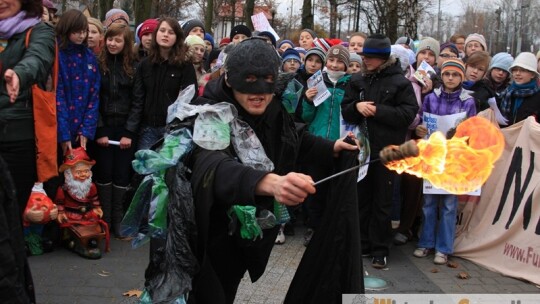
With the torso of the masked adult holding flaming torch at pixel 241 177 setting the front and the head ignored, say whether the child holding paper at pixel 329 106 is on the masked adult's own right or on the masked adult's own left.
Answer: on the masked adult's own left

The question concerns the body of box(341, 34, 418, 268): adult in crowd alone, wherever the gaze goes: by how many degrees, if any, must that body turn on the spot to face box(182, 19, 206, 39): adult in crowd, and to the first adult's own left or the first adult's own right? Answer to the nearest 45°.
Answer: approximately 90° to the first adult's own right

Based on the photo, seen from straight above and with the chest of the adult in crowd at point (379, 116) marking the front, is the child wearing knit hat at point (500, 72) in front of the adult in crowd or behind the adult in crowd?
behind

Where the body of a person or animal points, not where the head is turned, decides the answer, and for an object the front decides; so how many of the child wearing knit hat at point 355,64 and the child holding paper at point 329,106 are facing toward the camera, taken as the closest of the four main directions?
2

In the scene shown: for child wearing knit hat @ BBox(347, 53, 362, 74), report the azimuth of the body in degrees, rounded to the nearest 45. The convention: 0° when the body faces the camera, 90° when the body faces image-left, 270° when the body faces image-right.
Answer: approximately 0°

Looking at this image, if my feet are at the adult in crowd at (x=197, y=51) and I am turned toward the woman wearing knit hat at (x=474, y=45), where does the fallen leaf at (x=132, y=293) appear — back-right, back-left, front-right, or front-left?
back-right
